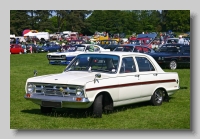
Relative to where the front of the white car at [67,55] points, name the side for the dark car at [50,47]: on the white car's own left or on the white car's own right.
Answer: on the white car's own right

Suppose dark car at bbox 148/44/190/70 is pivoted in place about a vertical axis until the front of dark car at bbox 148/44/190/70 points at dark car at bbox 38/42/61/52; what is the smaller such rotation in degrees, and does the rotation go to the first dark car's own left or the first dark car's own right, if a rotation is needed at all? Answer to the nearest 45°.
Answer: approximately 90° to the first dark car's own right

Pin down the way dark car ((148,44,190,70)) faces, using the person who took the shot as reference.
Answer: facing the viewer and to the left of the viewer

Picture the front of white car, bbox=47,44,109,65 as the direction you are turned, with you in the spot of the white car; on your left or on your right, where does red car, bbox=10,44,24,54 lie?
on your right

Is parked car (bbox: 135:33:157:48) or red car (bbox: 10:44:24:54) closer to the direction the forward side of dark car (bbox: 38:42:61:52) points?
the red car

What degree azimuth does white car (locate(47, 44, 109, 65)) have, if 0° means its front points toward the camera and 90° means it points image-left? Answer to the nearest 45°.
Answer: approximately 45°

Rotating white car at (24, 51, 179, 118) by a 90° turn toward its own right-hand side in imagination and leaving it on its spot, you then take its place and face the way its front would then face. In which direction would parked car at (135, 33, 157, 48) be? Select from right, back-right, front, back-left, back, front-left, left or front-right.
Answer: front-right

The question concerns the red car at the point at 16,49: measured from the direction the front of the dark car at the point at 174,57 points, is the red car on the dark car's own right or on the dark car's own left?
on the dark car's own right
